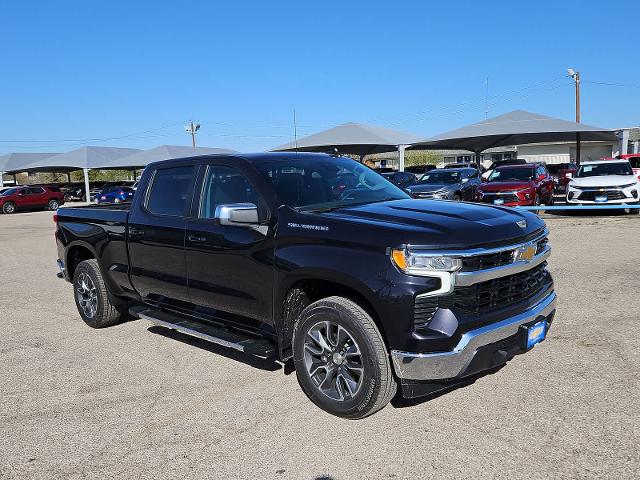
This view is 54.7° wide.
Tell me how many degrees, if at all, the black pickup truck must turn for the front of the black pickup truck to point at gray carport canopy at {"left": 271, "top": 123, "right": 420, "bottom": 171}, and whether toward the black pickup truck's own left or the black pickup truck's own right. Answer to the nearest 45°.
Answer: approximately 135° to the black pickup truck's own left

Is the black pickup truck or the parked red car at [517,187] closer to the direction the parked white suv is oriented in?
the black pickup truck

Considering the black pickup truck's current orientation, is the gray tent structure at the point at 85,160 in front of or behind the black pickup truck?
behind

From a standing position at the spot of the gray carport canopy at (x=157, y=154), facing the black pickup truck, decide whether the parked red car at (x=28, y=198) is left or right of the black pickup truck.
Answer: right

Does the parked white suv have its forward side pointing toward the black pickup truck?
yes

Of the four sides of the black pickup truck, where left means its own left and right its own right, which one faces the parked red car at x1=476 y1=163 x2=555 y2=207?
left

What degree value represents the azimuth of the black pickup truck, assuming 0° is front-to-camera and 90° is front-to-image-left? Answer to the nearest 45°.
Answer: approximately 315°

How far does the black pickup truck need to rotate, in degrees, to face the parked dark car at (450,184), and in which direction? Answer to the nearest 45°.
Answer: approximately 135° to its left

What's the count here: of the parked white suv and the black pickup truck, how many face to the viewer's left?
0

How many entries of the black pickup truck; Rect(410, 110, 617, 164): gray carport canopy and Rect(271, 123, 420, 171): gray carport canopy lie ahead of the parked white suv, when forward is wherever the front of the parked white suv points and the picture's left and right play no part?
1

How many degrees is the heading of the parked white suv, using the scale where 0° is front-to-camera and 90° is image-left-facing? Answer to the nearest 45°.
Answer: approximately 0°

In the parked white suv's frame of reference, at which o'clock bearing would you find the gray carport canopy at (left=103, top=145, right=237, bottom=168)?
The gray carport canopy is roughly at 4 o'clock from the parked white suv.

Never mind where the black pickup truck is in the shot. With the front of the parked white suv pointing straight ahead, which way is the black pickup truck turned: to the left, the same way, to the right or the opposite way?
to the left

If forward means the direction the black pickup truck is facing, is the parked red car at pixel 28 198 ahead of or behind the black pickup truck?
behind

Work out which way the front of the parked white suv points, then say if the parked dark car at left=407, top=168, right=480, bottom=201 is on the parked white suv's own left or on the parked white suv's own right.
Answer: on the parked white suv's own right
